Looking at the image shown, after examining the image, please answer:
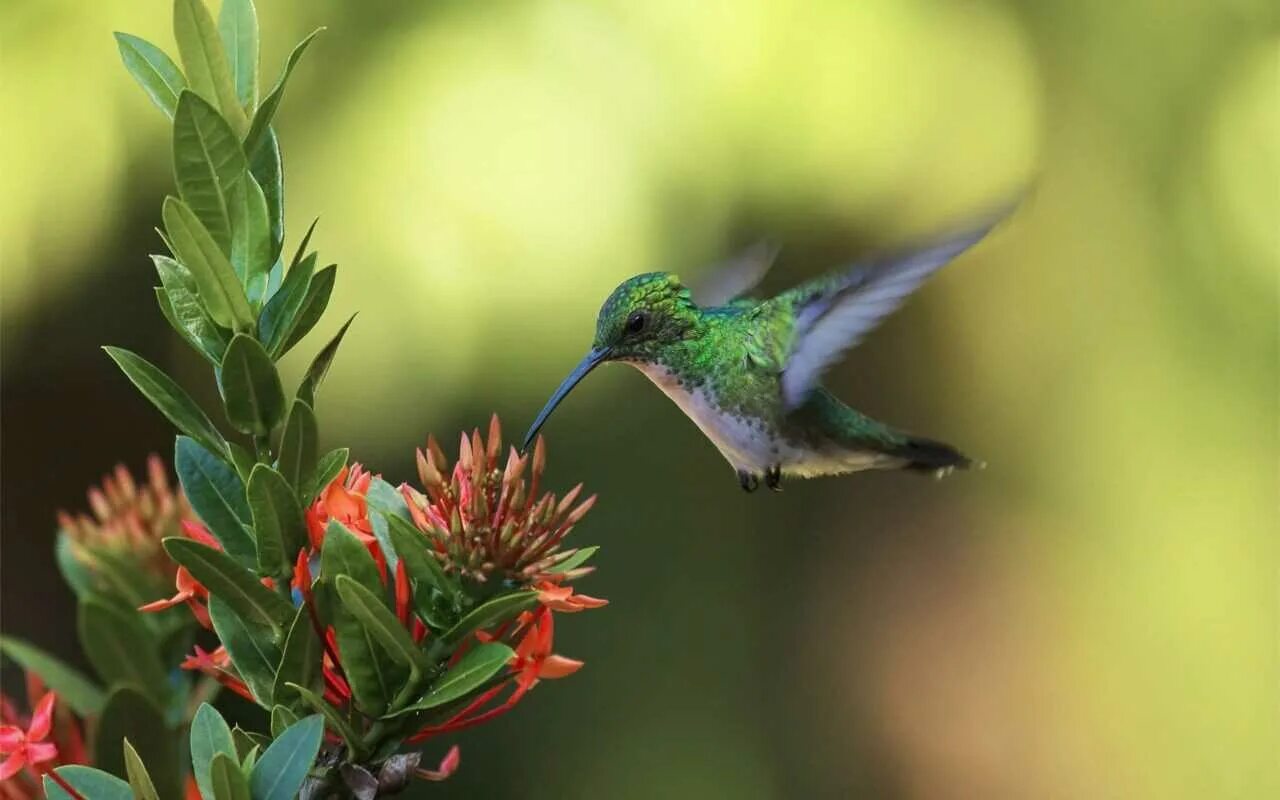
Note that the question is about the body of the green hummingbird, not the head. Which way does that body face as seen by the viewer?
to the viewer's left

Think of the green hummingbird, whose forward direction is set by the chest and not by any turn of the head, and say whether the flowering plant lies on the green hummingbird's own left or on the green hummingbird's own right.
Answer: on the green hummingbird's own left
